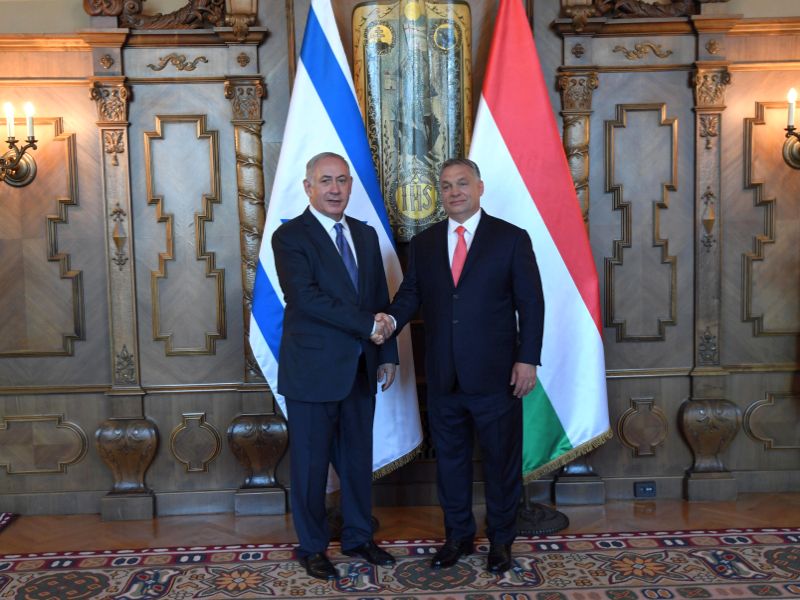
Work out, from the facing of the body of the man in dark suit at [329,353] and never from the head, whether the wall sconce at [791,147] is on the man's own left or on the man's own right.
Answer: on the man's own left

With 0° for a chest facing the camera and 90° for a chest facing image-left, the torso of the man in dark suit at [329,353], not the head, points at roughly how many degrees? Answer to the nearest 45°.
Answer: approximately 315°

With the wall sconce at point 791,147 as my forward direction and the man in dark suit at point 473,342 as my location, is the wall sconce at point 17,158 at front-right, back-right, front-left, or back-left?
back-left

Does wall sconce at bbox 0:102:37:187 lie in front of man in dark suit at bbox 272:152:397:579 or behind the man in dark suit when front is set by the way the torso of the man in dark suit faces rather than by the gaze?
behind
